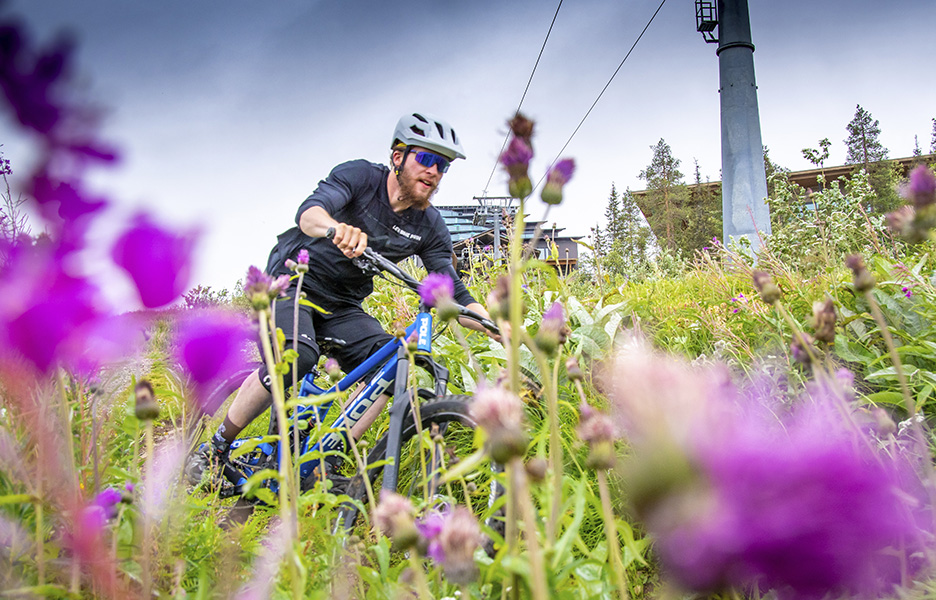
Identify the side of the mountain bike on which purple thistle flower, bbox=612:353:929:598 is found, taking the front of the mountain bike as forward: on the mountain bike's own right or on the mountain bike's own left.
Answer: on the mountain bike's own right

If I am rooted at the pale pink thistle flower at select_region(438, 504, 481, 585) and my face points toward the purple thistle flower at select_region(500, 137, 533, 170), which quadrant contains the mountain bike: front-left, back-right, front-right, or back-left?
front-left

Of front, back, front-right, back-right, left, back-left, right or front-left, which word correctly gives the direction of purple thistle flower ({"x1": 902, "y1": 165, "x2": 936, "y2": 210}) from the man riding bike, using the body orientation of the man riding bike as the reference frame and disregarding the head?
front-right

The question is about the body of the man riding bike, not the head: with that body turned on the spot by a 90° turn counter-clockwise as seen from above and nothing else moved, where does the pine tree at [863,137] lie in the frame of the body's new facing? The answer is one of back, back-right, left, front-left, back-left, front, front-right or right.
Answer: front

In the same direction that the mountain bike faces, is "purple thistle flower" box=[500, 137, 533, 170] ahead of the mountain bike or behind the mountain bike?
ahead

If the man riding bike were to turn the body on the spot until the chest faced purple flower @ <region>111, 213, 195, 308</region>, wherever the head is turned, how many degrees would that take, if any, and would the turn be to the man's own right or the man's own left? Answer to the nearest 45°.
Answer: approximately 45° to the man's own right

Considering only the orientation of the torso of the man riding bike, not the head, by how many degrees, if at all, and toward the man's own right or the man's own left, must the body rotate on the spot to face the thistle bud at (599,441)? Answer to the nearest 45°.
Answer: approximately 45° to the man's own right

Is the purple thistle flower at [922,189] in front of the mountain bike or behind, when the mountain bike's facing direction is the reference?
in front

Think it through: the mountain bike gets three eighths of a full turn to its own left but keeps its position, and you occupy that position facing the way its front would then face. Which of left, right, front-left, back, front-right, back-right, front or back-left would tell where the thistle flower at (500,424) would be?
back

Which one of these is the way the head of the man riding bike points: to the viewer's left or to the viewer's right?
to the viewer's right

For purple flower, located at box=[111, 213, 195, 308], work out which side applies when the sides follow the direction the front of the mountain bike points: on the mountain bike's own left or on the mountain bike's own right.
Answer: on the mountain bike's own right

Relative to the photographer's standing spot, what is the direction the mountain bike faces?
facing the viewer and to the right of the viewer

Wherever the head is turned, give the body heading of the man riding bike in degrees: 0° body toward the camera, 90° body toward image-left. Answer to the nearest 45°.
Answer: approximately 315°

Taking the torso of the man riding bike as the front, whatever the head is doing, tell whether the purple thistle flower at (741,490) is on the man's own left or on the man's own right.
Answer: on the man's own right

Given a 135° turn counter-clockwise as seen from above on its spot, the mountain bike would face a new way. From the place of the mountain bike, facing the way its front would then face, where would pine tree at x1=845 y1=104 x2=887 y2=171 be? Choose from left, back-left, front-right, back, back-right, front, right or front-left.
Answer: front-right

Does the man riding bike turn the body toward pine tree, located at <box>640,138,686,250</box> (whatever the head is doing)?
no

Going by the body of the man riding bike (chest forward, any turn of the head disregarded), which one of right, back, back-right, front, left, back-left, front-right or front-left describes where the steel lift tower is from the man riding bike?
left
